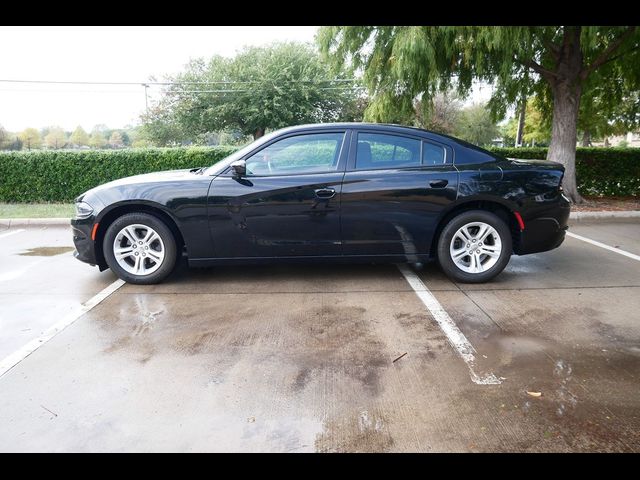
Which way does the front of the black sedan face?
to the viewer's left

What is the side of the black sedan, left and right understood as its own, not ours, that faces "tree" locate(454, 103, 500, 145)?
right

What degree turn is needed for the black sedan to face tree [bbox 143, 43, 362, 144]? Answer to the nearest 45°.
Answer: approximately 90° to its right

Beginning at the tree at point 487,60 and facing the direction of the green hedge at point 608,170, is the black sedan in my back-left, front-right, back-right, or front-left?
back-right

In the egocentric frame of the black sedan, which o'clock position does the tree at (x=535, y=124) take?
The tree is roughly at 4 o'clock from the black sedan.

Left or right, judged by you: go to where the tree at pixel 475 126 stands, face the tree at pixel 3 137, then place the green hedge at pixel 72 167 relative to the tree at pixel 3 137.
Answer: left

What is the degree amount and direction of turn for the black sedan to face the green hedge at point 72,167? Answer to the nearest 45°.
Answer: approximately 45° to its right

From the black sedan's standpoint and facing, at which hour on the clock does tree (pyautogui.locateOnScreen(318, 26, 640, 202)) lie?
The tree is roughly at 4 o'clock from the black sedan.

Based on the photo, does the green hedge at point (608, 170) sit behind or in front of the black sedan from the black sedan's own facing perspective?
behind

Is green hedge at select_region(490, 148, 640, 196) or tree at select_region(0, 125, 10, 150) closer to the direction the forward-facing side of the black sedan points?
the tree

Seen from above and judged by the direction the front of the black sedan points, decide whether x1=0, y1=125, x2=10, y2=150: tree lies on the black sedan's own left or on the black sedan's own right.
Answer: on the black sedan's own right
